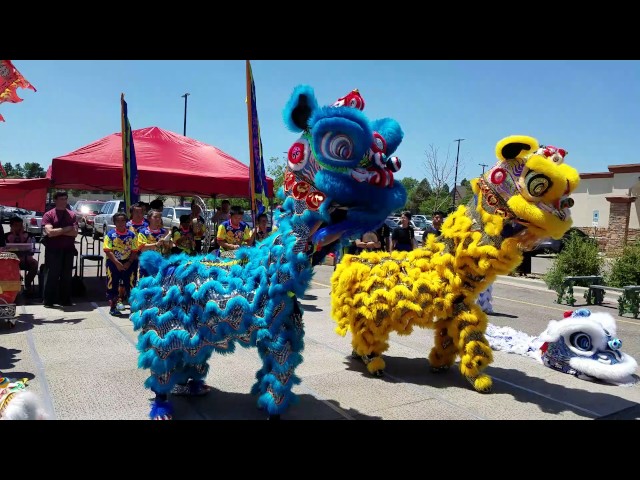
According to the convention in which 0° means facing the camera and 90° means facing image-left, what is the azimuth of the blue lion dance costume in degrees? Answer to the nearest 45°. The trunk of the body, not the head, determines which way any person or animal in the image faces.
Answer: approximately 270°

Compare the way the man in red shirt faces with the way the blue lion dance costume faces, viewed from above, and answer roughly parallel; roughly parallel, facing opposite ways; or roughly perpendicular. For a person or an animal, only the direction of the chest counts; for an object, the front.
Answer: roughly perpendicular

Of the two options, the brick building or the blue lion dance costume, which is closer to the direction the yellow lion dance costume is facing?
the brick building

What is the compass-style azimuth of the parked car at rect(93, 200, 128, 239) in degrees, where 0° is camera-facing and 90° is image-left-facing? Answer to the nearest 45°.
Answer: approximately 45°

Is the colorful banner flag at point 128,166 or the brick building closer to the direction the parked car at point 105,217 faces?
the colorful banner flag

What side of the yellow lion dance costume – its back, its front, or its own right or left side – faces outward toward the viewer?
right

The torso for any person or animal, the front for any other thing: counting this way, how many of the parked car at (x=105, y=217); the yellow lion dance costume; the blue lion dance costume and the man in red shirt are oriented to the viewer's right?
2

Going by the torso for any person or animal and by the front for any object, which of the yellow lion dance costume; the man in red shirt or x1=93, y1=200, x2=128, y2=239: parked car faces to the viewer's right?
the yellow lion dance costume

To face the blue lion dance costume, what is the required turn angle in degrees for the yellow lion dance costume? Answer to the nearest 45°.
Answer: approximately 135° to its right
